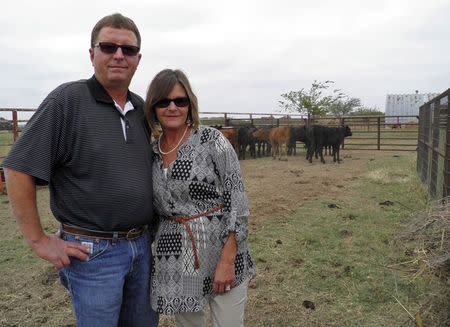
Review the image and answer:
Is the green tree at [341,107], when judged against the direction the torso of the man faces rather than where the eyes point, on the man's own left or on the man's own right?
on the man's own left

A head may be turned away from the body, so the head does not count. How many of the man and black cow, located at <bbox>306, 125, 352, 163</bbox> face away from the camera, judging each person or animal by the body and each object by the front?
0

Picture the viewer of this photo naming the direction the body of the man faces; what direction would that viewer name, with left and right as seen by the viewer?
facing the viewer and to the right of the viewer

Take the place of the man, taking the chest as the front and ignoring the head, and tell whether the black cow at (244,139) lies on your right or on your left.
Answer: on your left

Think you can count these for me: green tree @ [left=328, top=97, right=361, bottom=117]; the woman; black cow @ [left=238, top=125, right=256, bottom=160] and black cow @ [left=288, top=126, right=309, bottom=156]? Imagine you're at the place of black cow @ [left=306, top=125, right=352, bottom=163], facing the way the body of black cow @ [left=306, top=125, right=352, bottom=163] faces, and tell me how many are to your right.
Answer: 1
